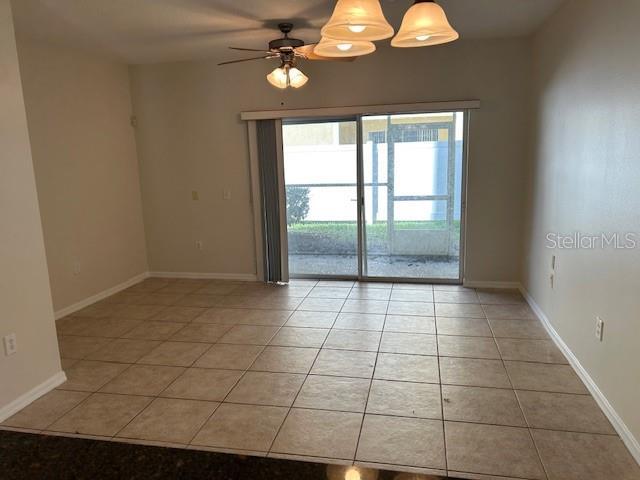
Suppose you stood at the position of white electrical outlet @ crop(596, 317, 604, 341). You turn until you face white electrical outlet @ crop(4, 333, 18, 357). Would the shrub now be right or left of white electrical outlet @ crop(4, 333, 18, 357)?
right

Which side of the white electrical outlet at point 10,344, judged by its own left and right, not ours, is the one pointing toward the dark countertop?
front

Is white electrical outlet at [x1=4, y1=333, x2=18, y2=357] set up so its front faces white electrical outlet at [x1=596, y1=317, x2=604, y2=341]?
yes

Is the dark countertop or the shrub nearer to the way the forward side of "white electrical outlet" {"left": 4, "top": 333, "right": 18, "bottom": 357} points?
the dark countertop

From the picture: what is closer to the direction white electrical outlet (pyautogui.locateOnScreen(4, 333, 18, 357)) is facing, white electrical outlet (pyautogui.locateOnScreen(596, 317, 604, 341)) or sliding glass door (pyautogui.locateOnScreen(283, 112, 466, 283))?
the white electrical outlet

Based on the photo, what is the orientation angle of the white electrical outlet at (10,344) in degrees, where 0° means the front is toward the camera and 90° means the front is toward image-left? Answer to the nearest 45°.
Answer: approximately 315°

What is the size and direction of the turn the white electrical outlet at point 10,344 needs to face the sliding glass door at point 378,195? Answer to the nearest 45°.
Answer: approximately 45° to its left

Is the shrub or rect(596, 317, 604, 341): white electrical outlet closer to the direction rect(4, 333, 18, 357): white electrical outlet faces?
the white electrical outlet
